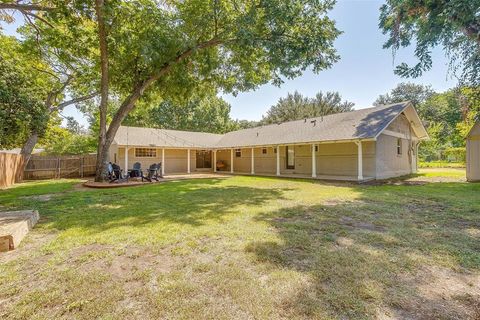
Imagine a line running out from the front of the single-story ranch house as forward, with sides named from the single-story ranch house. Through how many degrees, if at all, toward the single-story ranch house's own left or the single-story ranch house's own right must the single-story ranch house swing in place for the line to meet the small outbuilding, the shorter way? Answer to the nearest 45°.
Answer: approximately 90° to the single-story ranch house's own left

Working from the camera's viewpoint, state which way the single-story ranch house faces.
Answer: facing the viewer and to the left of the viewer

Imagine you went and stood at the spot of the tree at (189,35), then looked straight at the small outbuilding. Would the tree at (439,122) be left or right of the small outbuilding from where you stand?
left

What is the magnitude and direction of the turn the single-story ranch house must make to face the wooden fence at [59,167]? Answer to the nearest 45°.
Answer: approximately 45° to its right
